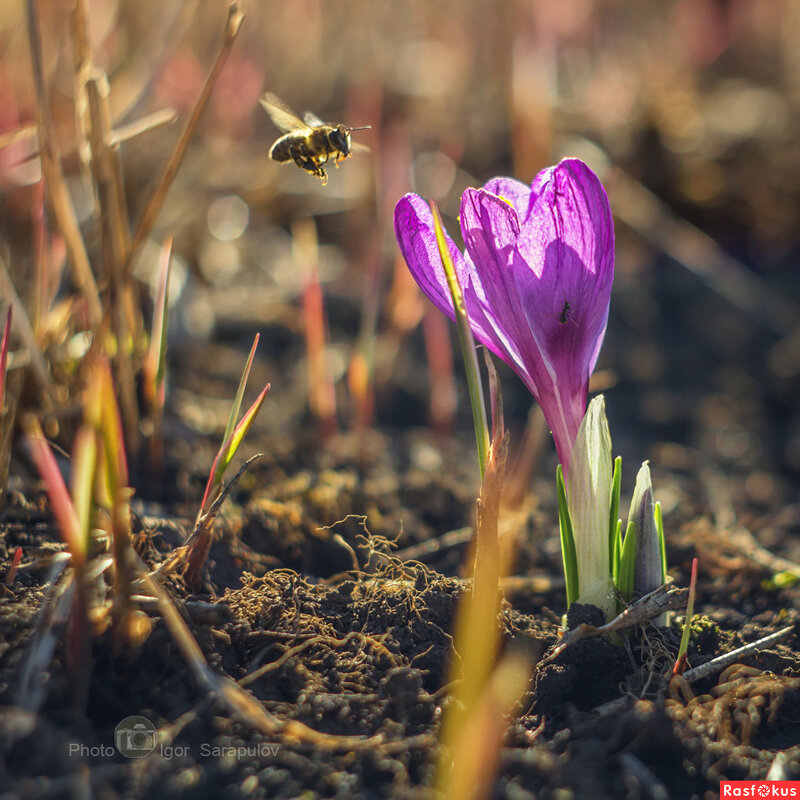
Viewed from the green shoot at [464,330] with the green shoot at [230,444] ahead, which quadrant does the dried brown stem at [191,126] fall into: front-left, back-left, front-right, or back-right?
front-right

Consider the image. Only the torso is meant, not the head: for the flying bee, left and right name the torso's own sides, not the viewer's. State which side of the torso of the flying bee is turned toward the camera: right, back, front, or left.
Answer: right
